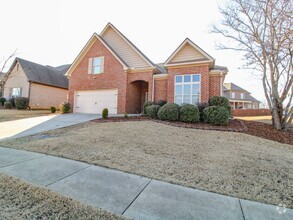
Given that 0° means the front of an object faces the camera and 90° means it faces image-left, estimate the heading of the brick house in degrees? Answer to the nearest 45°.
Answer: approximately 0°

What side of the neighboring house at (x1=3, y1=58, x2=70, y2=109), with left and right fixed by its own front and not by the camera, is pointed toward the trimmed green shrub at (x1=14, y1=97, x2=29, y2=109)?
front

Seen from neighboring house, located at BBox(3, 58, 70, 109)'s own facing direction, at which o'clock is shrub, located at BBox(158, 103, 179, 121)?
The shrub is roughly at 10 o'clock from the neighboring house.

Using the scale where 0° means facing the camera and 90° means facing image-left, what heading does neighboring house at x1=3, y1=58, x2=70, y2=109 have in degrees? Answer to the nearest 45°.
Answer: approximately 45°

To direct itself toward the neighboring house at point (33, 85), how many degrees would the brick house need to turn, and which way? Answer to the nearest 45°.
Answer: approximately 135° to its right

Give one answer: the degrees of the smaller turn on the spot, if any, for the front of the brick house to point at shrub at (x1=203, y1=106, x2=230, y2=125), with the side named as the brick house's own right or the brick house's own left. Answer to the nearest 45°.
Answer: approximately 45° to the brick house's own left

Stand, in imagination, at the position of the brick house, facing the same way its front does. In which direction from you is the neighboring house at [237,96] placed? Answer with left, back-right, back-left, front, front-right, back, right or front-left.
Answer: back-left

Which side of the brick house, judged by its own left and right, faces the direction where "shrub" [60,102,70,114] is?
right

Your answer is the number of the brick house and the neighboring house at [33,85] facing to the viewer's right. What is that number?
0

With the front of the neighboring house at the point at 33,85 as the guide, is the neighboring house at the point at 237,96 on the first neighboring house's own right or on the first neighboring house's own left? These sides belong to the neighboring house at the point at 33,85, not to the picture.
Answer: on the first neighboring house's own left

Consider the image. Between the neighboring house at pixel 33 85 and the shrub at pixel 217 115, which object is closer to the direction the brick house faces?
the shrub
